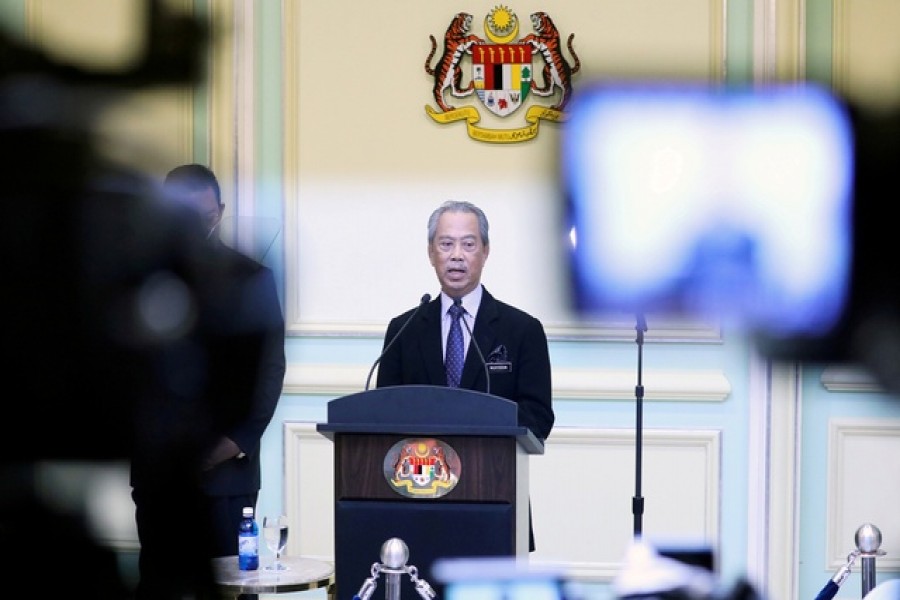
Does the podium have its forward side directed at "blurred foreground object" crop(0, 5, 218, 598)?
yes

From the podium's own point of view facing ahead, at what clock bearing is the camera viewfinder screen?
The camera viewfinder screen is roughly at 12 o'clock from the podium.

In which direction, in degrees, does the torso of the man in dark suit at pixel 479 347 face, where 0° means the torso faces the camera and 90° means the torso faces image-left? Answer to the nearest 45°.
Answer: approximately 0°

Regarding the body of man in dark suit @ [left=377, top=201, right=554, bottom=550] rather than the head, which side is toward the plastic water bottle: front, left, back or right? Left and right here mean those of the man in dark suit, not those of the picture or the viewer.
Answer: right

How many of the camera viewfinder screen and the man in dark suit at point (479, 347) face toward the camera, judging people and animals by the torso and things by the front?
2

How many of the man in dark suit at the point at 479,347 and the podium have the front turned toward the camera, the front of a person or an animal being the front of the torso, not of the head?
2
